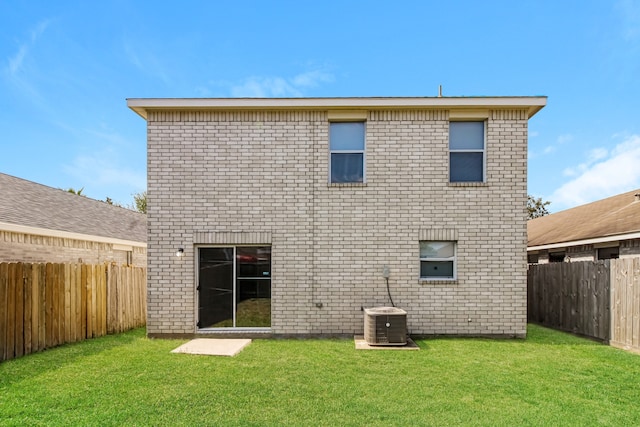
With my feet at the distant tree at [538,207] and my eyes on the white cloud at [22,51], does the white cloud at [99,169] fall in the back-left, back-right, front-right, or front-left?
front-right

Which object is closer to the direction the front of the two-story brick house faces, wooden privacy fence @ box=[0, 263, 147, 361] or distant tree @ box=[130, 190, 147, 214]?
the distant tree

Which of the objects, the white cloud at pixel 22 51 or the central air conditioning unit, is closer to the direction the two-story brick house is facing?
the white cloud

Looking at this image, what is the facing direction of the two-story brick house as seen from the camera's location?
facing away from the viewer

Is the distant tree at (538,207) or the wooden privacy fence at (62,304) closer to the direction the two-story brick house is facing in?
the distant tree

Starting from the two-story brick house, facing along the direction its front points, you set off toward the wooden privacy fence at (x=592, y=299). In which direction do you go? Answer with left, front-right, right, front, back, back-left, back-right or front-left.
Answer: right

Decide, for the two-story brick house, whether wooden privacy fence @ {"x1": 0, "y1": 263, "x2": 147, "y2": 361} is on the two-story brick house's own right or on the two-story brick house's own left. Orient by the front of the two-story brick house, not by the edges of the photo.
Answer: on the two-story brick house's own left
